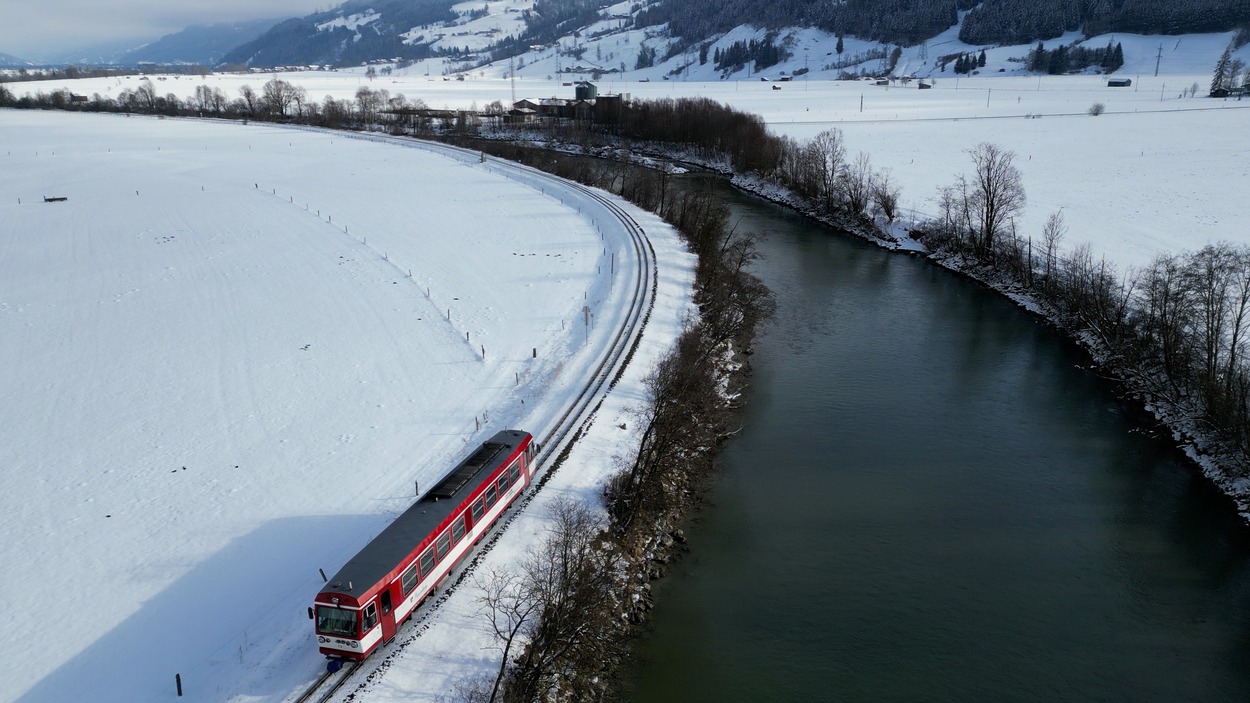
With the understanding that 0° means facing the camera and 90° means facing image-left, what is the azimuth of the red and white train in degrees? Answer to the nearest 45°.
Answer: approximately 45°
